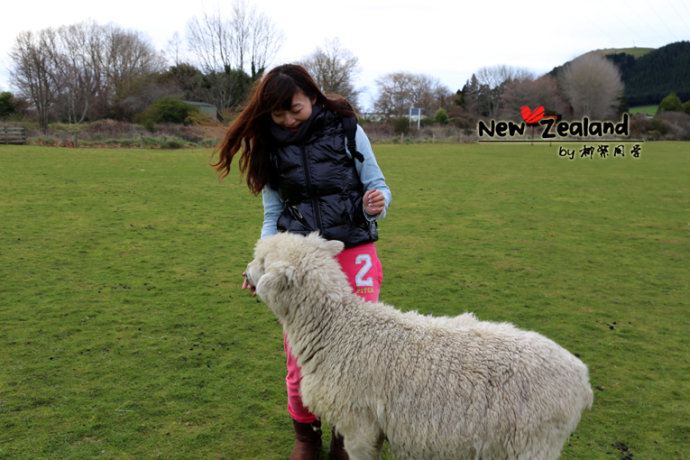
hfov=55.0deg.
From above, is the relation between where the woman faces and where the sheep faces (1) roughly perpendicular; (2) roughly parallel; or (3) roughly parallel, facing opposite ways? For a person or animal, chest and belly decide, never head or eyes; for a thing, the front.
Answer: roughly perpendicular

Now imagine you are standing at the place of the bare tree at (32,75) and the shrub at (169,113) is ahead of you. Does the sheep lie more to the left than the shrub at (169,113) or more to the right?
right

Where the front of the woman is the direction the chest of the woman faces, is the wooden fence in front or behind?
behind

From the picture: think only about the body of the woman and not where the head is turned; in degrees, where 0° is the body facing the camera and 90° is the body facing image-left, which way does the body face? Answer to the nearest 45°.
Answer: approximately 0°

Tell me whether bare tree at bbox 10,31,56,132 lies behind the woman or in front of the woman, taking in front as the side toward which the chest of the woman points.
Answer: behind

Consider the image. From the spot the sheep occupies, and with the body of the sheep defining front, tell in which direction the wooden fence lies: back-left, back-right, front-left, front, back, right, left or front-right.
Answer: front-right

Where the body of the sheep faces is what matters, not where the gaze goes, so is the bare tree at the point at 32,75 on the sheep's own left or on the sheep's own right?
on the sheep's own right

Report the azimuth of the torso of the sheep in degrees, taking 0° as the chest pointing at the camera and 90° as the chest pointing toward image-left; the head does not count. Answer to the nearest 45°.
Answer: approximately 90°

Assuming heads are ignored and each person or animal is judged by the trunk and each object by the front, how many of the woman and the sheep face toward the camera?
1

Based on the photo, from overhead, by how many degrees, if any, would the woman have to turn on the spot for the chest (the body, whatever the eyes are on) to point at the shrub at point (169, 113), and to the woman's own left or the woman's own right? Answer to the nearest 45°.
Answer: approximately 180°
